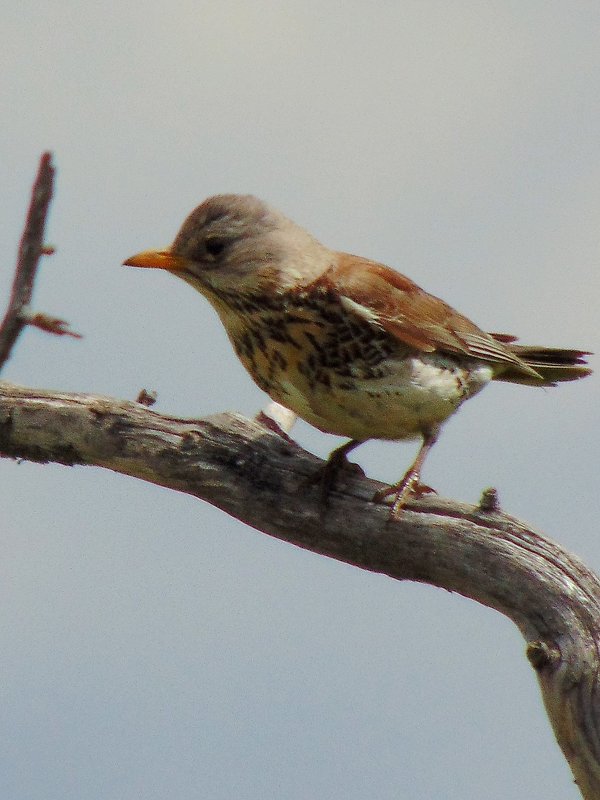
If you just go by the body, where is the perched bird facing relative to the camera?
to the viewer's left
